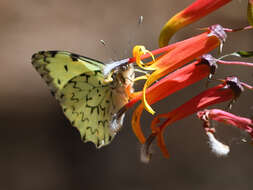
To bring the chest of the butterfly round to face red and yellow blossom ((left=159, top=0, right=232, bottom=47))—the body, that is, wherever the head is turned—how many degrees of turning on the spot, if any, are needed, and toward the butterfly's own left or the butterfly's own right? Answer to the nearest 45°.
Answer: approximately 45° to the butterfly's own right

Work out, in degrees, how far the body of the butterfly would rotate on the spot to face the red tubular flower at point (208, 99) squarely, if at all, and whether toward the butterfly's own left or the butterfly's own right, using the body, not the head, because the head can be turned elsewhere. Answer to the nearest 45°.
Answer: approximately 45° to the butterfly's own right

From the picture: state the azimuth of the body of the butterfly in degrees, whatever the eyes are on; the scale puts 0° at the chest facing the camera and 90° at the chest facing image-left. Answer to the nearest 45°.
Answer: approximately 270°
